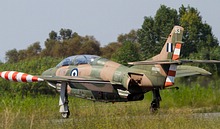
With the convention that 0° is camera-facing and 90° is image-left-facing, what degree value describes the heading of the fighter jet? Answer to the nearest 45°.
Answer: approximately 135°
